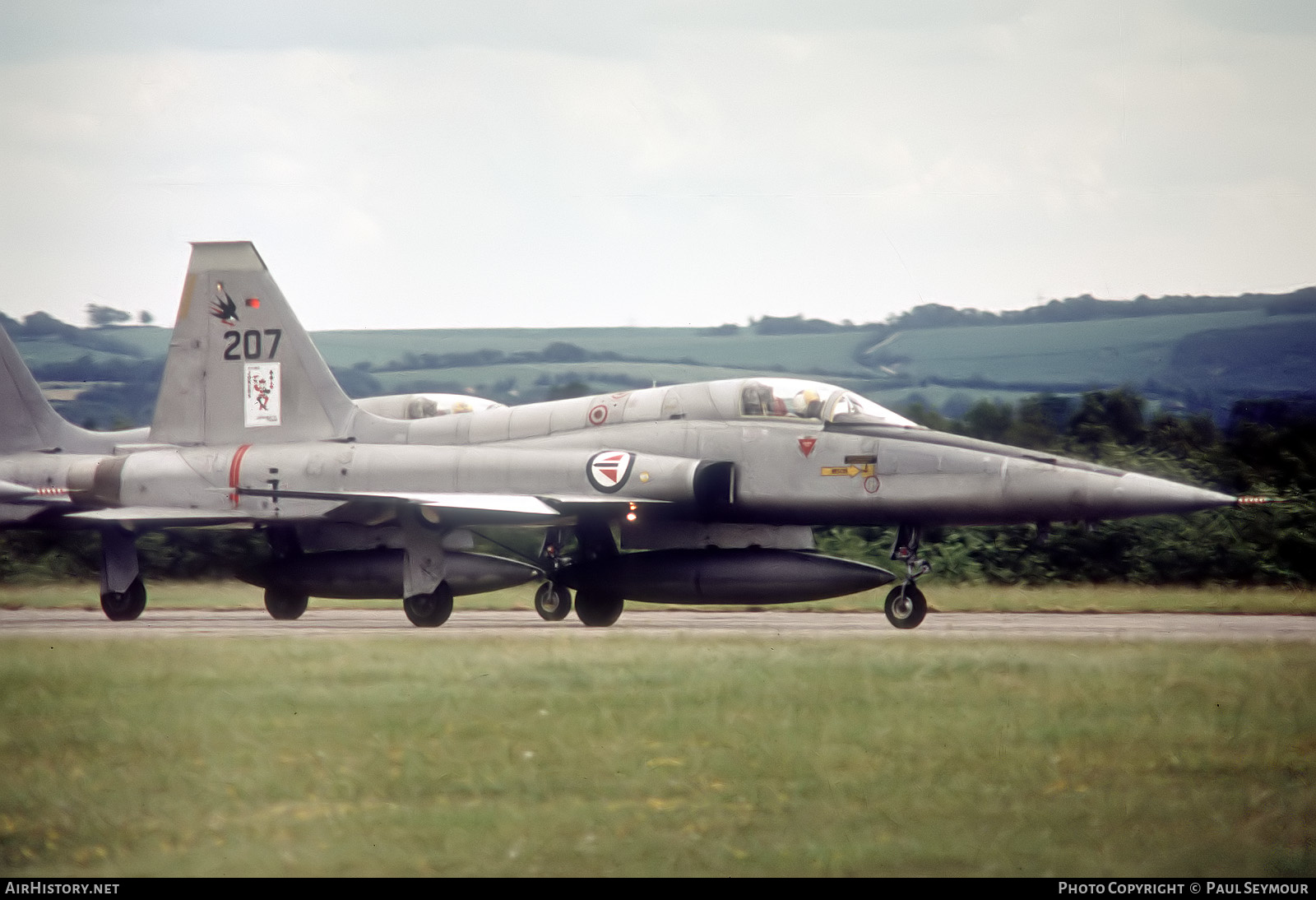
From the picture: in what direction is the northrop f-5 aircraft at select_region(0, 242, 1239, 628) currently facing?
to the viewer's right
